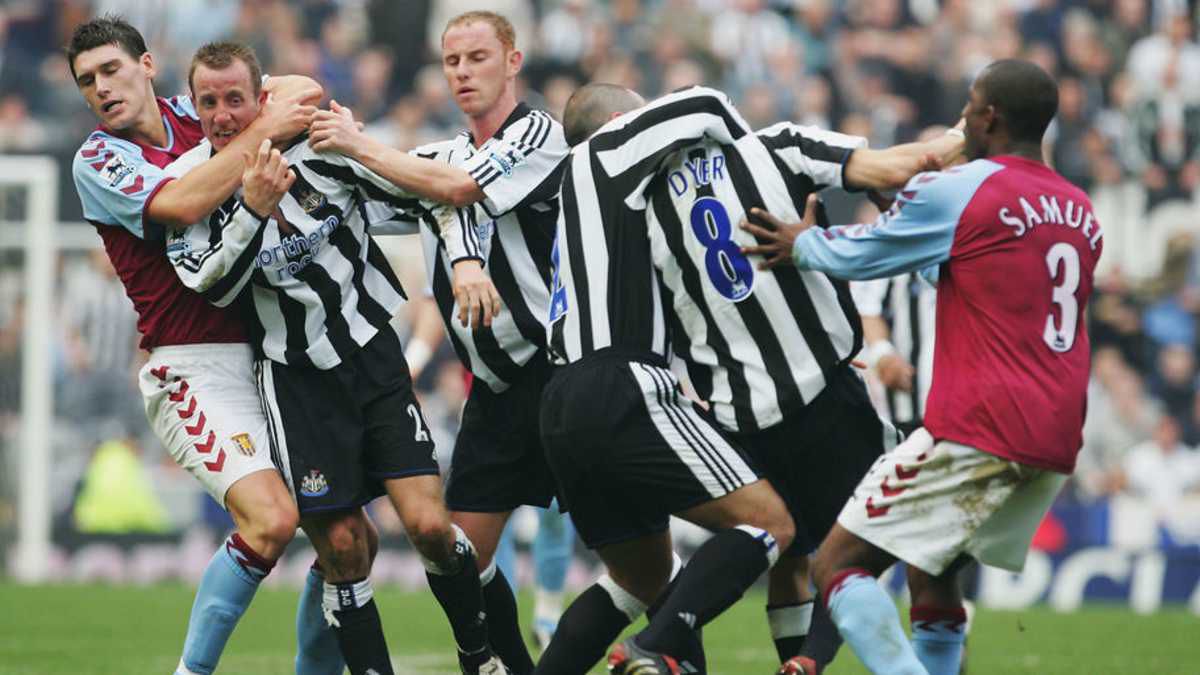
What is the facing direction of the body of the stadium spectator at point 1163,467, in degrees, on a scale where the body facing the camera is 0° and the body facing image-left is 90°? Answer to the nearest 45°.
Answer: approximately 0°

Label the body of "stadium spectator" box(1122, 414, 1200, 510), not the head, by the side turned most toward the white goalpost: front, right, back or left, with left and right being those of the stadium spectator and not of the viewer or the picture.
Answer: right
